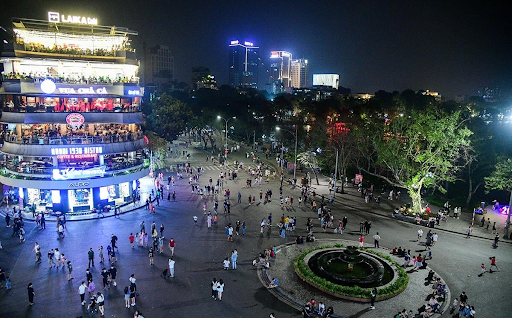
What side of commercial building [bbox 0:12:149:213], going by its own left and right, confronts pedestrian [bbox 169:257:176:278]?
front

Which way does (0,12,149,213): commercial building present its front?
toward the camera

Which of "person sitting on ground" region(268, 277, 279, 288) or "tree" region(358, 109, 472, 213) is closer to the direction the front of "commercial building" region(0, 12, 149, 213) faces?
the person sitting on ground

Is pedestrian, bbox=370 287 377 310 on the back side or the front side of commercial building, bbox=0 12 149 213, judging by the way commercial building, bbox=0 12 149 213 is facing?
on the front side

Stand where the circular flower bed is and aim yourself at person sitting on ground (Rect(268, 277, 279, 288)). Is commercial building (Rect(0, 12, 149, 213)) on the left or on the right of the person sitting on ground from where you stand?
right

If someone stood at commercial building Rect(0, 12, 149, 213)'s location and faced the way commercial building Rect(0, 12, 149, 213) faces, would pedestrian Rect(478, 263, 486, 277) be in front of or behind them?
in front

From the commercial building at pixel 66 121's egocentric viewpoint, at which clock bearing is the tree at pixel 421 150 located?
The tree is roughly at 10 o'clock from the commercial building.

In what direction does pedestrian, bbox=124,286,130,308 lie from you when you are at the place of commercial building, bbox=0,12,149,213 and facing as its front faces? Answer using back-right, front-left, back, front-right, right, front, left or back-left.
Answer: front

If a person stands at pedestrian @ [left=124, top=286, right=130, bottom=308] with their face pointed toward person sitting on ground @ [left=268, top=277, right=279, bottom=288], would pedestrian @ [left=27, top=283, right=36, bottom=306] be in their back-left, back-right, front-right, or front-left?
back-left

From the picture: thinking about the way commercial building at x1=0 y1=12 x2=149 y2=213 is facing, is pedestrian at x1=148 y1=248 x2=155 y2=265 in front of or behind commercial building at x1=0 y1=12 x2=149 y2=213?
in front

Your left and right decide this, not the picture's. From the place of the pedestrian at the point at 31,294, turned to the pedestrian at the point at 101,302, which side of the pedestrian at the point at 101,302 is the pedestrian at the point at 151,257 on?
left

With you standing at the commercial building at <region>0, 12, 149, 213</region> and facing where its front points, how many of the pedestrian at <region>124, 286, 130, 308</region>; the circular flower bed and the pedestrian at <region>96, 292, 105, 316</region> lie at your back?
0

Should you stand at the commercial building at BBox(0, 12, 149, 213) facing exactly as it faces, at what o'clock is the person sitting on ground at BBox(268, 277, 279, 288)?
The person sitting on ground is roughly at 11 o'clock from the commercial building.

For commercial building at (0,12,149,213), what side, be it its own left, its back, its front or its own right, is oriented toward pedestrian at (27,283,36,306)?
front

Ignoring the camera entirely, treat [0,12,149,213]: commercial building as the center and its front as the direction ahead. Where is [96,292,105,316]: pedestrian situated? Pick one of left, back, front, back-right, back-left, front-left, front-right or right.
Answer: front
